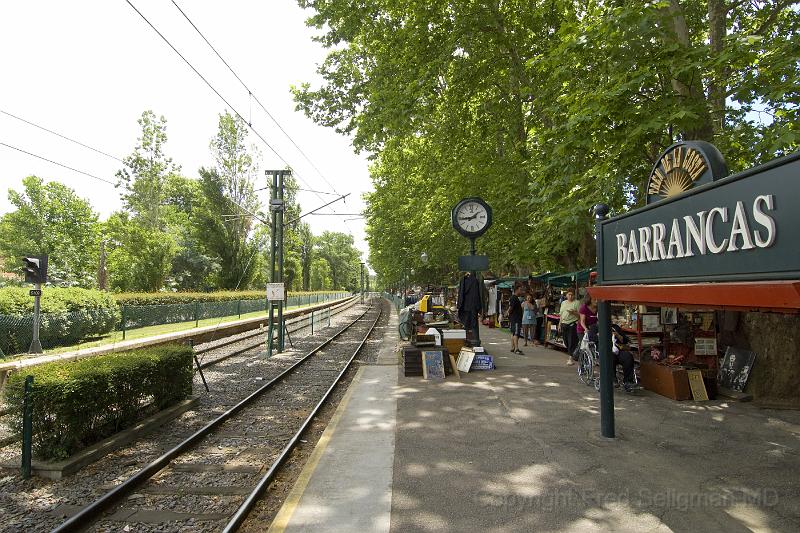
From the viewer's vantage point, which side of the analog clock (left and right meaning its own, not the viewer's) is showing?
front

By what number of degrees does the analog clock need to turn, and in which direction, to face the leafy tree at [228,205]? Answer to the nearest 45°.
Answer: approximately 135° to its right

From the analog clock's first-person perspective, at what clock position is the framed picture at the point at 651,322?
The framed picture is roughly at 10 o'clock from the analog clock.

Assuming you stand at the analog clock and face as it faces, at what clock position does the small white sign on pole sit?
The small white sign on pole is roughly at 4 o'clock from the analog clock.

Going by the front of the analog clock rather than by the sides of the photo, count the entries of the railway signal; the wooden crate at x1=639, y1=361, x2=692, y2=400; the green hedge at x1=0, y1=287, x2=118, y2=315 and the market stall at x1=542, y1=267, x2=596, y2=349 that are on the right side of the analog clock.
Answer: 2

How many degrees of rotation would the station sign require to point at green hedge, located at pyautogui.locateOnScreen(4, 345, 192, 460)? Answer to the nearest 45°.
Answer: approximately 45° to its right

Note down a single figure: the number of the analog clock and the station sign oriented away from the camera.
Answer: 0

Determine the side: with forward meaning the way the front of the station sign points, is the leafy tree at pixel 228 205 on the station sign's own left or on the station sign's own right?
on the station sign's own right

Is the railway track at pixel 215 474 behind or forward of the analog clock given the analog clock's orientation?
forward

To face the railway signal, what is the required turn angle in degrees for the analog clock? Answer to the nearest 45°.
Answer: approximately 90° to its right

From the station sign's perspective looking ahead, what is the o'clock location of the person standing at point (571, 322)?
The person standing is roughly at 4 o'clock from the station sign.

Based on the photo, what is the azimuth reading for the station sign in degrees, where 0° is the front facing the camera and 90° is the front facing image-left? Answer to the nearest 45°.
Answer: approximately 45°
